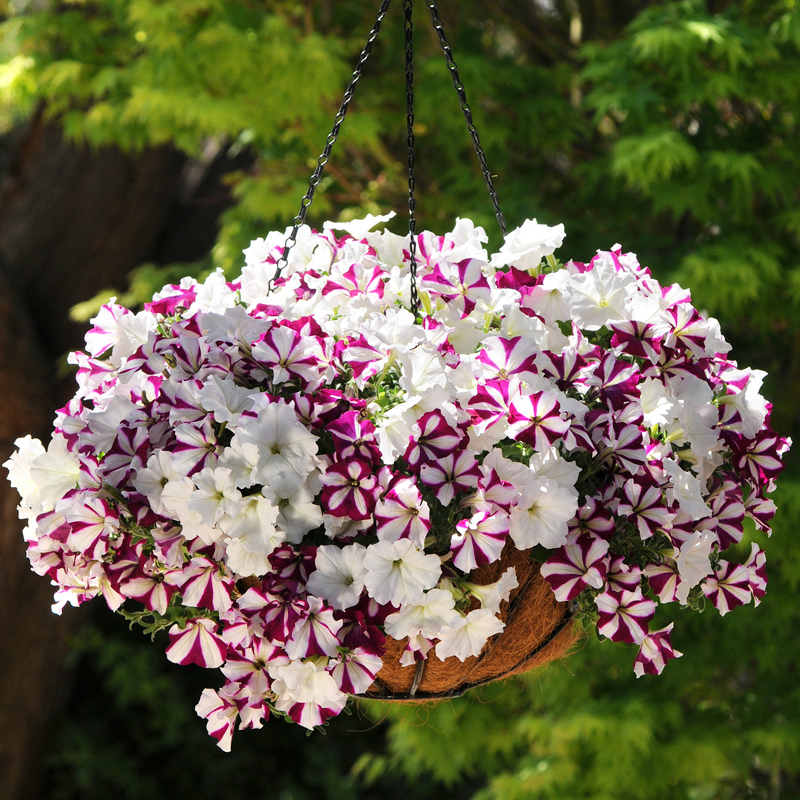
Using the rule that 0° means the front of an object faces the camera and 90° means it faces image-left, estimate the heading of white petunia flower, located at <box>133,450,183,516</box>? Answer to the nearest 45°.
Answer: approximately 45°

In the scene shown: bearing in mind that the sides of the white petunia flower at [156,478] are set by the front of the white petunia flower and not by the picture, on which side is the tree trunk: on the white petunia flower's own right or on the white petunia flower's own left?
on the white petunia flower's own right
